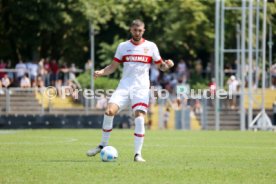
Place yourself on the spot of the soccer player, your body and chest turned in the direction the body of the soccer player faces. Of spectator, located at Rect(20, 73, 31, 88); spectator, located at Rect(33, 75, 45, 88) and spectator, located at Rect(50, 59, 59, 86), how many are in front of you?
0

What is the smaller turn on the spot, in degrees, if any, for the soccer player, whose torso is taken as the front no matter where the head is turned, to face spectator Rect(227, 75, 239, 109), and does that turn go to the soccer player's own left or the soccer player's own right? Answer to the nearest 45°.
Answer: approximately 180°

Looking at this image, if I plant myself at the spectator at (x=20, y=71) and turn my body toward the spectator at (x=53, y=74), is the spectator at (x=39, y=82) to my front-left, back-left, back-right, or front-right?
front-right

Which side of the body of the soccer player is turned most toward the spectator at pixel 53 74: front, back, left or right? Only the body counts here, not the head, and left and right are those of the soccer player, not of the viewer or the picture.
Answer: back

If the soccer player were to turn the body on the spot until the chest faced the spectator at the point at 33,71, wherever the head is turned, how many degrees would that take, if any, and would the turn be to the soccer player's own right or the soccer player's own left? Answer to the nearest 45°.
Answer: approximately 180°

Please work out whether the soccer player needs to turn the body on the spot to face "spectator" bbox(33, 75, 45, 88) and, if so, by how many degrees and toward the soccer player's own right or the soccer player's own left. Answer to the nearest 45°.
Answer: approximately 180°

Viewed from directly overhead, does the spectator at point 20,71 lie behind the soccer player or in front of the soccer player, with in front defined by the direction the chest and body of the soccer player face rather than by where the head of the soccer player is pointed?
behind

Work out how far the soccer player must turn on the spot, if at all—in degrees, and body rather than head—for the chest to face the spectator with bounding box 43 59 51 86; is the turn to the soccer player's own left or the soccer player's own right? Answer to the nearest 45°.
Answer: approximately 180°

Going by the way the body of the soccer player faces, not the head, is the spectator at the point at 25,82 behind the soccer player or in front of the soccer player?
behind

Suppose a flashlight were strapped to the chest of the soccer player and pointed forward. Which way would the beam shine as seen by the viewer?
toward the camera
